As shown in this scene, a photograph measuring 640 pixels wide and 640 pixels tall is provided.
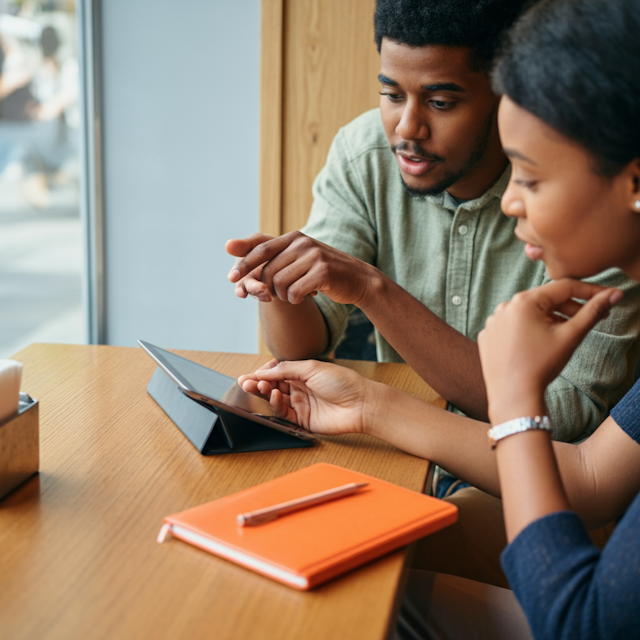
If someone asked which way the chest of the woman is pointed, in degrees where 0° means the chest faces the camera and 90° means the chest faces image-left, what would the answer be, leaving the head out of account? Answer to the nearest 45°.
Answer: approximately 90°

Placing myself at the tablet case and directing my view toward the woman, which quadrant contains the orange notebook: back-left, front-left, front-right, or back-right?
front-right

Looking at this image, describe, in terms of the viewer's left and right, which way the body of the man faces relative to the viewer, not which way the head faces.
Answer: facing the viewer and to the left of the viewer

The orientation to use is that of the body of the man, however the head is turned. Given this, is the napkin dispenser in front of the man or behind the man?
in front

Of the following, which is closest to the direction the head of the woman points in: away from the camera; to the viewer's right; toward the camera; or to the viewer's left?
to the viewer's left

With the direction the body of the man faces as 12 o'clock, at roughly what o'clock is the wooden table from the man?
The wooden table is roughly at 11 o'clock from the man.

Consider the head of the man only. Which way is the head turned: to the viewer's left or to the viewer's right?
to the viewer's left

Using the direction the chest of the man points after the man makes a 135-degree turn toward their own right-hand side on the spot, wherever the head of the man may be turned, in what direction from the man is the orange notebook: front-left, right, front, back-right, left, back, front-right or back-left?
back
